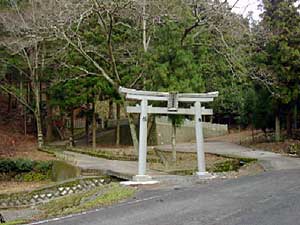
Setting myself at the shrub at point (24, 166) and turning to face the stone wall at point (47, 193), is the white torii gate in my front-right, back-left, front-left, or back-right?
front-left

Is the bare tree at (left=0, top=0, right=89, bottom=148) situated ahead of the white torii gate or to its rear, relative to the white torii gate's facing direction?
to the rear

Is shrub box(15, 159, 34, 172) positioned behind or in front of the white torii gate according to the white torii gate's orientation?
behind

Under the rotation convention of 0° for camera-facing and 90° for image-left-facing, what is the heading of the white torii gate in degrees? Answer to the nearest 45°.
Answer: approximately 315°

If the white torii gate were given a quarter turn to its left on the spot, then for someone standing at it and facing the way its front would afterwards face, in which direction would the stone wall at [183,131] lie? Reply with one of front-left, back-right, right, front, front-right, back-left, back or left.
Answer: front-left
